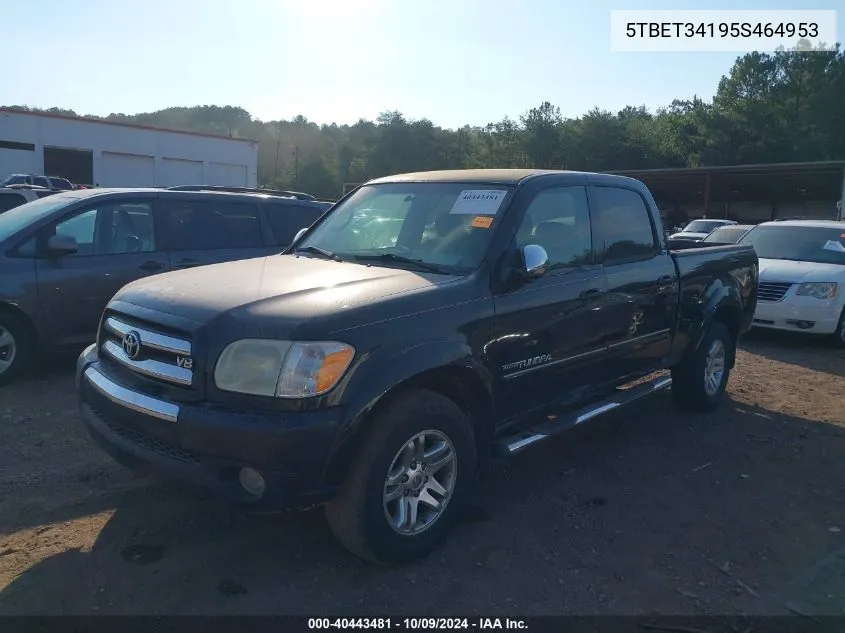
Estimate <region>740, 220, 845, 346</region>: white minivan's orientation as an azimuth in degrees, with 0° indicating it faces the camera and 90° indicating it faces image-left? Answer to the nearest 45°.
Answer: approximately 45°

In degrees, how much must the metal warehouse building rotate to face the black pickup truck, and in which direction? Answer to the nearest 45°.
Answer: approximately 45° to its right

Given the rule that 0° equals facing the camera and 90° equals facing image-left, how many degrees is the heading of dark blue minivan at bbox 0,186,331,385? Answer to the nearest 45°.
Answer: approximately 45°

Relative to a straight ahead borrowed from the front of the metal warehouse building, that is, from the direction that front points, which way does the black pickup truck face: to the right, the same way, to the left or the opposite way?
to the right

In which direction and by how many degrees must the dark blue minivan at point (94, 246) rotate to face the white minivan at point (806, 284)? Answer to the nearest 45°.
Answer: approximately 135° to its left
